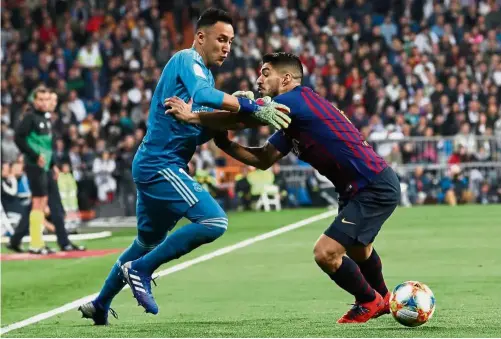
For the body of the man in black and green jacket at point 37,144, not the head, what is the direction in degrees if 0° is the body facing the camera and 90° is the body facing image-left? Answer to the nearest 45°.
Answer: approximately 315°

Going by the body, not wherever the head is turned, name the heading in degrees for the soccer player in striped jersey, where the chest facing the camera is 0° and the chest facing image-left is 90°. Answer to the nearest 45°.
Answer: approximately 90°

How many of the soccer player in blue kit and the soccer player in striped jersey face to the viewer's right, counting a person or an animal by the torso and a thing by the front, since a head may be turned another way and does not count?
1

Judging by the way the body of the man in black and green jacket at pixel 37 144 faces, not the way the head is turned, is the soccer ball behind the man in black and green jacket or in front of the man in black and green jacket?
in front

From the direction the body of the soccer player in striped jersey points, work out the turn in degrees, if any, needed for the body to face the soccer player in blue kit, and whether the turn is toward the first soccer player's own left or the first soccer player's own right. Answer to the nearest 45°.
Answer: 0° — they already face them

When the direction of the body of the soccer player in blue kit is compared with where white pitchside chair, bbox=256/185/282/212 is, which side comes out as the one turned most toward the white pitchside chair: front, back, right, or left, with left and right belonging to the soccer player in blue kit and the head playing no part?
left

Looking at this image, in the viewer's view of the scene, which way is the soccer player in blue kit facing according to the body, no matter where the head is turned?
to the viewer's right

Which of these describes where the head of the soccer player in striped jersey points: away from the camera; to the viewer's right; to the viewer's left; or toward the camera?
to the viewer's left

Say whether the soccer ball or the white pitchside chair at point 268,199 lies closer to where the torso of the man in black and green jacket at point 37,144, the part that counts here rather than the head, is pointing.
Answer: the soccer ball

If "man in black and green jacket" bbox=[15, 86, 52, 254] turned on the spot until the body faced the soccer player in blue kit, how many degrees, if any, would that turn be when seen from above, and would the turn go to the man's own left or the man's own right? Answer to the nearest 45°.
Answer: approximately 45° to the man's own right
